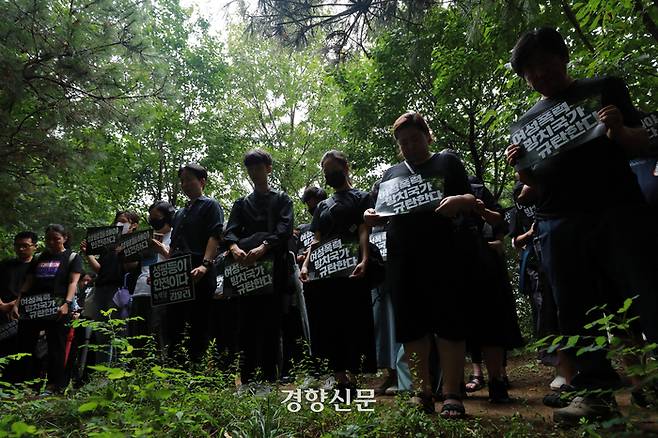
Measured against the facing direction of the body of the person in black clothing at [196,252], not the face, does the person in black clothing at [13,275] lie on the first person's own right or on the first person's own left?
on the first person's own right

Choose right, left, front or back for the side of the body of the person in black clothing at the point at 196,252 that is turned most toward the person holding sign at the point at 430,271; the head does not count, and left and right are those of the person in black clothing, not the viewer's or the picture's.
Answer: left

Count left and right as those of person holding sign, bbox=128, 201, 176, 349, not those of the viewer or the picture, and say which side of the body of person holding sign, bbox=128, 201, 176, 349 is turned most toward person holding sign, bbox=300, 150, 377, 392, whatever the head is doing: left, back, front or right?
left

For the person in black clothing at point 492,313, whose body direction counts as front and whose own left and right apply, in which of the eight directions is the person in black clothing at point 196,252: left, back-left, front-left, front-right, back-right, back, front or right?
front-right

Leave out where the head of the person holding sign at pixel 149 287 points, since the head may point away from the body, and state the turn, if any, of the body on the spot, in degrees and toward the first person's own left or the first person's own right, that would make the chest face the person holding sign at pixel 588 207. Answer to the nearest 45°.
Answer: approximately 90° to the first person's own left

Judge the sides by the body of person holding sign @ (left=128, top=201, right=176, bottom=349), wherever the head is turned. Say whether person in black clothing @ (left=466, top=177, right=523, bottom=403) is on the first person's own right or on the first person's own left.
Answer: on the first person's own left
